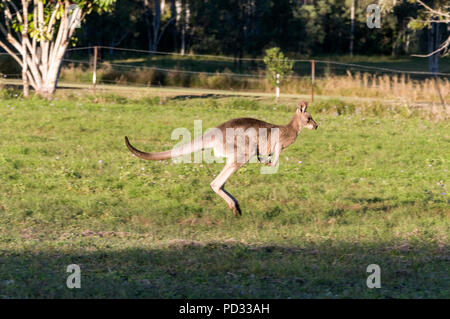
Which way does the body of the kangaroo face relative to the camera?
to the viewer's right

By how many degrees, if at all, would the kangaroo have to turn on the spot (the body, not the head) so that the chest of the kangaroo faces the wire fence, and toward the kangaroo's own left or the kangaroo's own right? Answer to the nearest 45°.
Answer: approximately 90° to the kangaroo's own left

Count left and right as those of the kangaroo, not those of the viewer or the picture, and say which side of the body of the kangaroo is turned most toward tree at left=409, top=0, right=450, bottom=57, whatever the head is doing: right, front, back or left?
left

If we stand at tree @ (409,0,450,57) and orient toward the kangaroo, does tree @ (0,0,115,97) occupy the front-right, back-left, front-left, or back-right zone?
front-right

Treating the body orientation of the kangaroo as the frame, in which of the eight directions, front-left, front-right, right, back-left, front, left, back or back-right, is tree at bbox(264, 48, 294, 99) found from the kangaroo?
left

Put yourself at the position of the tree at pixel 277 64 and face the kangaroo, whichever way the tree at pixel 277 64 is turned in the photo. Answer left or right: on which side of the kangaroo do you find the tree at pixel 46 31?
right
